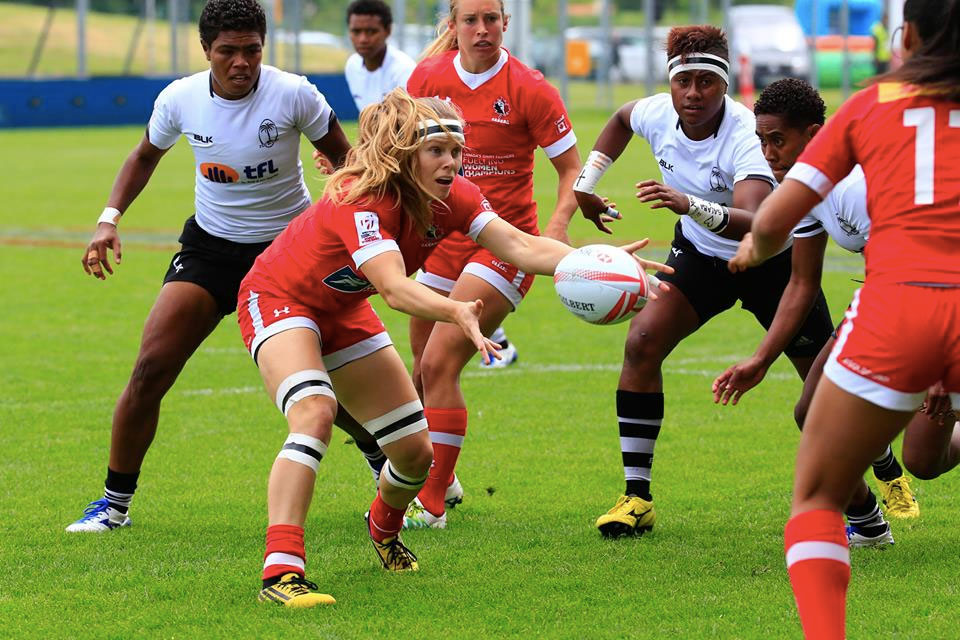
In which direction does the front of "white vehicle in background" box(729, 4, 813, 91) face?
toward the camera

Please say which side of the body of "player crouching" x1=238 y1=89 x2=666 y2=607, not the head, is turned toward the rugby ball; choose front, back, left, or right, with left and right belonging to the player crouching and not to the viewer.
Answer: front

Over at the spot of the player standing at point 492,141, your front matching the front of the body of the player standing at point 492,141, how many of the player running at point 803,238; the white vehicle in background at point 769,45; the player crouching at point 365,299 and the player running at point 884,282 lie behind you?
1

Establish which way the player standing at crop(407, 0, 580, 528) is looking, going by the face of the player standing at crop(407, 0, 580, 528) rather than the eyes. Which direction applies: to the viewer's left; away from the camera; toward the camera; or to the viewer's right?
toward the camera

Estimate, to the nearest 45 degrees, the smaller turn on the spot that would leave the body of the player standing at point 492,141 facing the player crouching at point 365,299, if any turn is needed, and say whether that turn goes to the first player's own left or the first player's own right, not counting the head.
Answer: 0° — they already face them

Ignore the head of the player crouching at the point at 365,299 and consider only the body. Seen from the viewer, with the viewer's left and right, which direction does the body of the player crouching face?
facing the viewer and to the right of the viewer

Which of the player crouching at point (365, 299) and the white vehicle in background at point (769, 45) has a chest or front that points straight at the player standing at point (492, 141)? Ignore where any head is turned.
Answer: the white vehicle in background

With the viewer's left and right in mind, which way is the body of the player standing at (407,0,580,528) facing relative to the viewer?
facing the viewer

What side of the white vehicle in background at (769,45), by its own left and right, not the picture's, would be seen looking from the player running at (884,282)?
front

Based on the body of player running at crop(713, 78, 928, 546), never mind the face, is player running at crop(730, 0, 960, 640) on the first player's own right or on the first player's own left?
on the first player's own left

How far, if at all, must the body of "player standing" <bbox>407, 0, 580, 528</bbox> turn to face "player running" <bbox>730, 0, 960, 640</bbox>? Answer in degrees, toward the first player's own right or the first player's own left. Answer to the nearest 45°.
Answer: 0° — they already face them

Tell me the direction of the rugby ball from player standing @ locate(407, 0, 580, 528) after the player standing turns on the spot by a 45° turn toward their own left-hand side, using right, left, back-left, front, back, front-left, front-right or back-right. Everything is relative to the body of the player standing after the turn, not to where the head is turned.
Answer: front-right

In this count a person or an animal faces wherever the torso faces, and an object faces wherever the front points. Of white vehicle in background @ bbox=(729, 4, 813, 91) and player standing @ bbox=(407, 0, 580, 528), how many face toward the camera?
2

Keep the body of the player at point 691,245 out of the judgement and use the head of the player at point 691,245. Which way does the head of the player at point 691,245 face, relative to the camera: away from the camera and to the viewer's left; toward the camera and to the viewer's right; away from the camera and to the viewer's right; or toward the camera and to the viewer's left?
toward the camera and to the viewer's left

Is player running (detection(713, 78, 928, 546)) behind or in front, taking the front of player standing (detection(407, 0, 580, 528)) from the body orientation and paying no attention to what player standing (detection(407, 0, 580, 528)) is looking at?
in front

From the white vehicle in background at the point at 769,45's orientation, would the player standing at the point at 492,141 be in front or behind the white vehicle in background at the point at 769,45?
in front

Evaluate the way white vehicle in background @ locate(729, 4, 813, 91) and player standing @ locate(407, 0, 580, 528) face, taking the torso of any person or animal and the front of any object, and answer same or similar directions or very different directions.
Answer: same or similar directions
